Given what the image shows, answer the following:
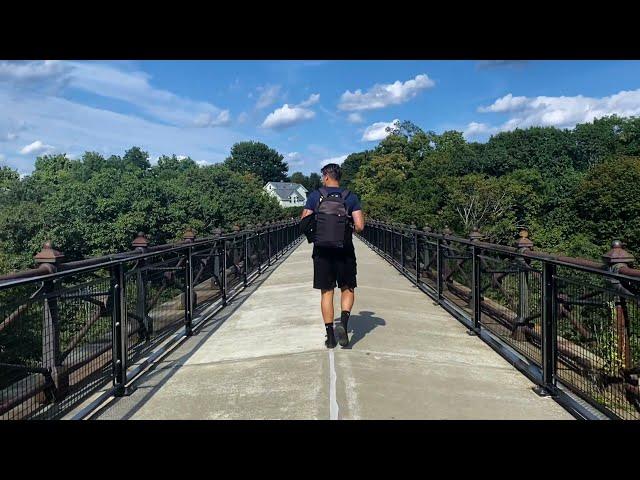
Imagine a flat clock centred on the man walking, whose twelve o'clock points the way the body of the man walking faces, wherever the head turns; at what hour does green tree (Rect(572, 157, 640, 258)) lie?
The green tree is roughly at 1 o'clock from the man walking.

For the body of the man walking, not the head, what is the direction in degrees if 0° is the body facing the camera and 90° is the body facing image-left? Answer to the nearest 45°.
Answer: approximately 180°
